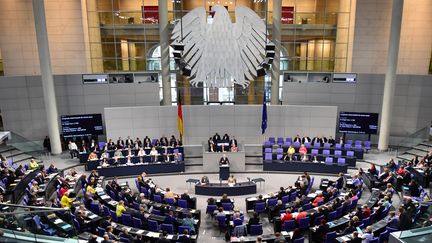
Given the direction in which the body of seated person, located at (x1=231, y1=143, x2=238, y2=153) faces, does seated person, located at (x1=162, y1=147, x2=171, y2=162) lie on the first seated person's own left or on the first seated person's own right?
on the first seated person's own right

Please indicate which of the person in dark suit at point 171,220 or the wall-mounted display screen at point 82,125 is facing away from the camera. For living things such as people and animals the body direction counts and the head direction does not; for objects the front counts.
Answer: the person in dark suit

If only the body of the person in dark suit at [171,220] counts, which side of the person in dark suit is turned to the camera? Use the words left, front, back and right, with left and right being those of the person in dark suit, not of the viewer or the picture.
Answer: back

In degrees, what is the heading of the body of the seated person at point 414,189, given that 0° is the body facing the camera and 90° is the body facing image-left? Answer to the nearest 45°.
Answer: approximately 90°

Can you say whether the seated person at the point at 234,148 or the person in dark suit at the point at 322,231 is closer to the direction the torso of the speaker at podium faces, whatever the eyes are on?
the person in dark suit

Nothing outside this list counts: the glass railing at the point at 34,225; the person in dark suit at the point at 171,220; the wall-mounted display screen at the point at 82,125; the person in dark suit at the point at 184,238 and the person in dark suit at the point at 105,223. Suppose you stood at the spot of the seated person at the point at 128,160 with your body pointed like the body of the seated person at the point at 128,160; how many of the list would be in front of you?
4
